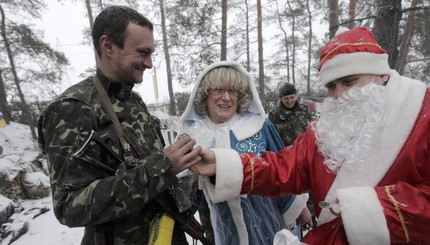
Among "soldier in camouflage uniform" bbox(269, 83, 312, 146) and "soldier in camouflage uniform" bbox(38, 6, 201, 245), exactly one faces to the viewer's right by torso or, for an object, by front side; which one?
"soldier in camouflage uniform" bbox(38, 6, 201, 245)

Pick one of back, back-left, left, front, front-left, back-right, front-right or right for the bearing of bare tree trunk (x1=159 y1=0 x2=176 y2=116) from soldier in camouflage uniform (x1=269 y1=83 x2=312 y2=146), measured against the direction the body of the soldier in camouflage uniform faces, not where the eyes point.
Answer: back-right

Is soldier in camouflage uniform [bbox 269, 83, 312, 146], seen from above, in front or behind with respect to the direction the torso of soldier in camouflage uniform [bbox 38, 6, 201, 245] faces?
in front

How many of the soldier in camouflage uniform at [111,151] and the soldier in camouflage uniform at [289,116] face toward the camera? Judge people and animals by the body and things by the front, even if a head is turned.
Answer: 1

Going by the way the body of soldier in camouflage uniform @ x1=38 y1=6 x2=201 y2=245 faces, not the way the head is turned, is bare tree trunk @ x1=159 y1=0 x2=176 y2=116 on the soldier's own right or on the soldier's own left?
on the soldier's own left

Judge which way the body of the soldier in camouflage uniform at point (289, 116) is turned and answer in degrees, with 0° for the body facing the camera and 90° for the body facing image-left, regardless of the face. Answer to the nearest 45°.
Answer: approximately 0°

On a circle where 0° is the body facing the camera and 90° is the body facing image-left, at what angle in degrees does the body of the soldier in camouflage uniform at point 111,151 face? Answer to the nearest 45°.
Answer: approximately 270°

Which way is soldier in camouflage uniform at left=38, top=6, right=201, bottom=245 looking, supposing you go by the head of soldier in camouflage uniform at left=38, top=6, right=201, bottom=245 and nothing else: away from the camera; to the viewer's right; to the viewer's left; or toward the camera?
to the viewer's right

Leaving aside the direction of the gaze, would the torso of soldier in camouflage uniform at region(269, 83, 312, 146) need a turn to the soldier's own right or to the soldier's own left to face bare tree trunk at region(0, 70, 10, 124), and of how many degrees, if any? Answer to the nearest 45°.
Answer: approximately 90° to the soldier's own right

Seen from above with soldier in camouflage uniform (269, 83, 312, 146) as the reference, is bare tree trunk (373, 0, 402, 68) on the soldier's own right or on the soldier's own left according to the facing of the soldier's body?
on the soldier's own left

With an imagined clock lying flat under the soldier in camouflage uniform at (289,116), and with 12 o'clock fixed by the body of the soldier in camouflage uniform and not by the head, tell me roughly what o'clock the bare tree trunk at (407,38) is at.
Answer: The bare tree trunk is roughly at 7 o'clock from the soldier in camouflage uniform.

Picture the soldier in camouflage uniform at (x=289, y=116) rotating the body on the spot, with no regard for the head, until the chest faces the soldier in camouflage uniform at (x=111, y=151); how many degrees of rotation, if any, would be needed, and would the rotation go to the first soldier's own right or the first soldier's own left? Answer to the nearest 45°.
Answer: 0° — they already face them
